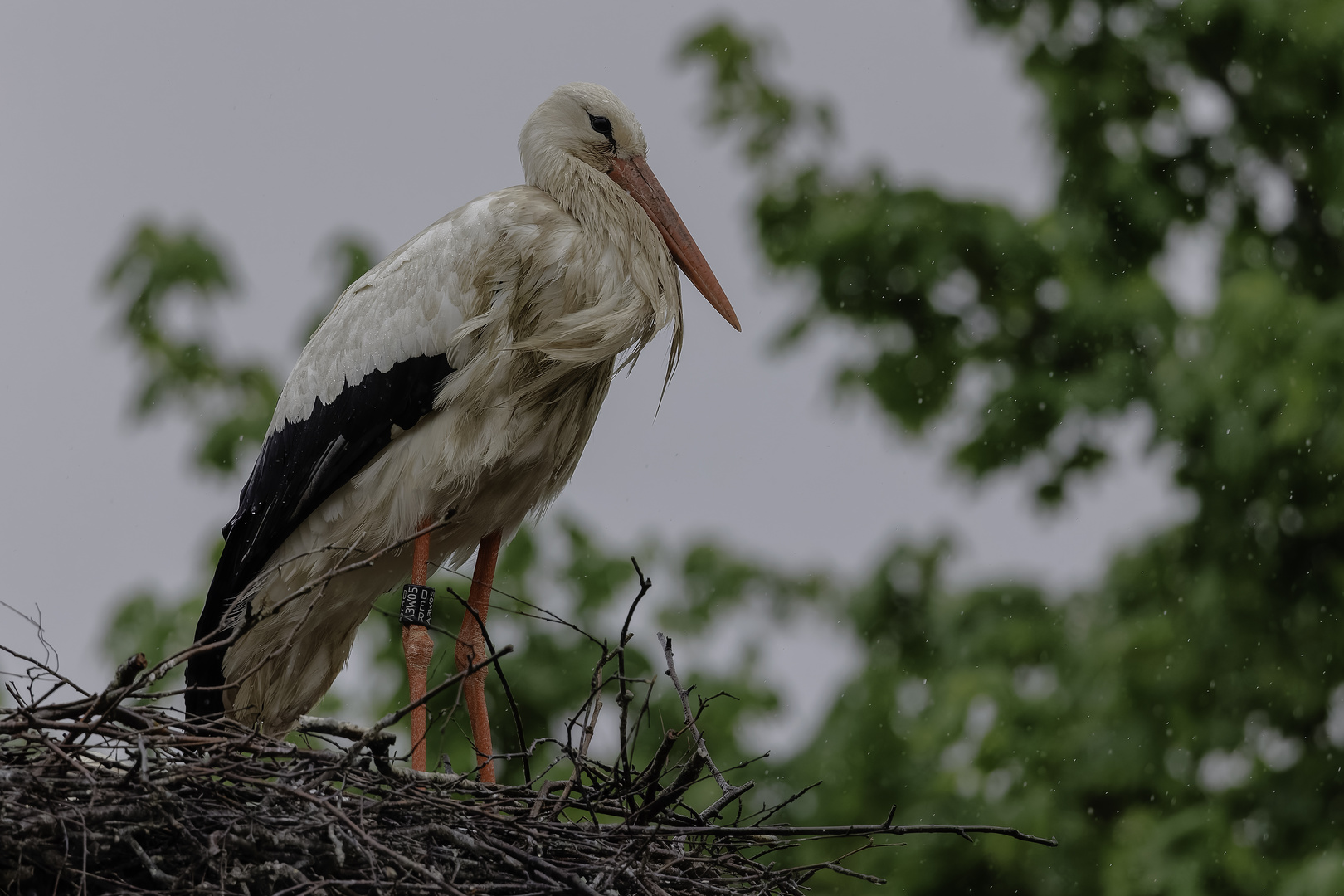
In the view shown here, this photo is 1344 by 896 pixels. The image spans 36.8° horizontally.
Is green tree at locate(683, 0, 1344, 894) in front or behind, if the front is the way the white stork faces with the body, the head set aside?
in front

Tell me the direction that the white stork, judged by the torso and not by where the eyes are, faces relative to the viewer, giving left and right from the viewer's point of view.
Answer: facing to the right of the viewer
